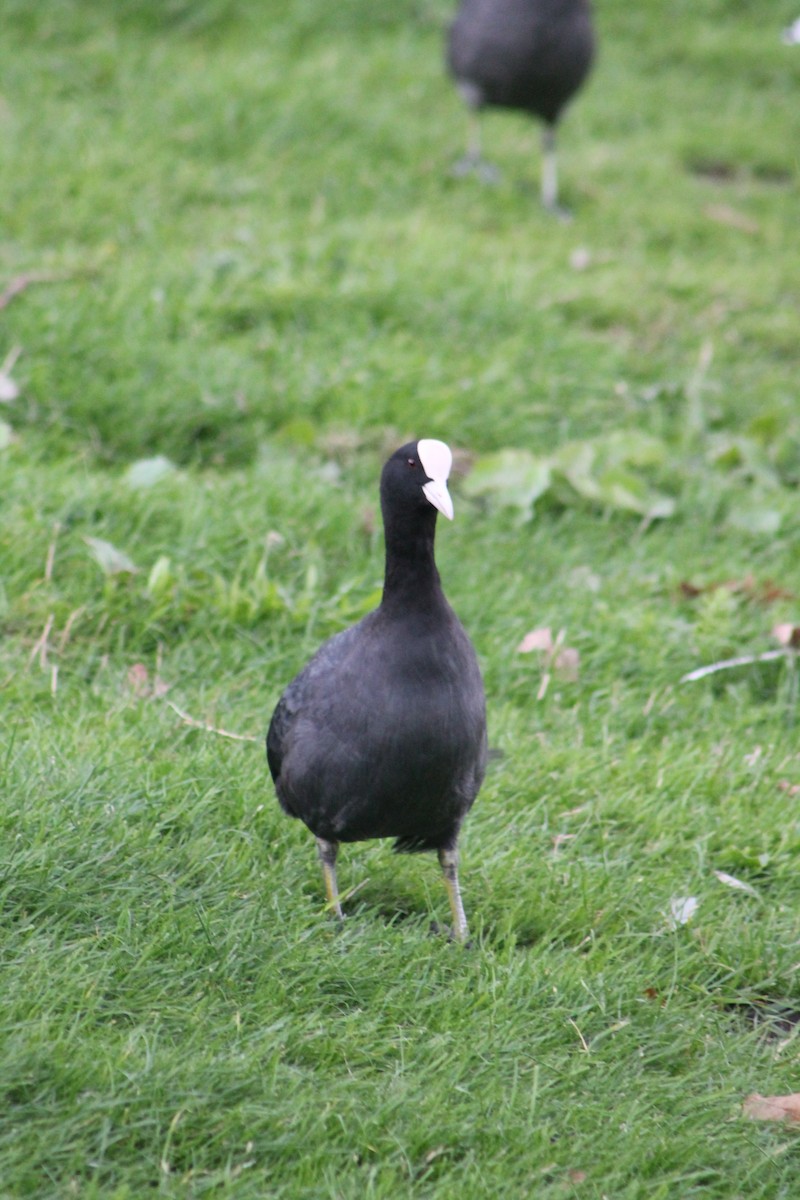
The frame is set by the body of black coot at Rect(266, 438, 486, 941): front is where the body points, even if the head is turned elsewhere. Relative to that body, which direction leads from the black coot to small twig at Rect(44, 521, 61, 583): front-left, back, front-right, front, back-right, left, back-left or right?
back

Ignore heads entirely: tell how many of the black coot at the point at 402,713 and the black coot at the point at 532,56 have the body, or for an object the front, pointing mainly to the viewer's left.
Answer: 0

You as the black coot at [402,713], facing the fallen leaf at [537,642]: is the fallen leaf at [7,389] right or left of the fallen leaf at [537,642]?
left

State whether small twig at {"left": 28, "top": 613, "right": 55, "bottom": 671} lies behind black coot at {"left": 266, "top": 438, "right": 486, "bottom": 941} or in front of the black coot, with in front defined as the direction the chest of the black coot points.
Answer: behind

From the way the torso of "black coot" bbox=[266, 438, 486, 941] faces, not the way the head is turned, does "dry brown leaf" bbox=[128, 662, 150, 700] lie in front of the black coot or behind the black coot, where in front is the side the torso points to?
behind

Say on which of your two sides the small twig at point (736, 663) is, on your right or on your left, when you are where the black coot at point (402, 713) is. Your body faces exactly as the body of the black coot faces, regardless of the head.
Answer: on your left

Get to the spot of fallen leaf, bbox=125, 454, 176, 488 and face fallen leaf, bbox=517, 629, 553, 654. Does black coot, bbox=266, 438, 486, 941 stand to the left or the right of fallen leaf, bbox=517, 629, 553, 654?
right

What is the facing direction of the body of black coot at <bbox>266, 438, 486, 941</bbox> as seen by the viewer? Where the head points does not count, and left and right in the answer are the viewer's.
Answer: facing the viewer and to the right of the viewer

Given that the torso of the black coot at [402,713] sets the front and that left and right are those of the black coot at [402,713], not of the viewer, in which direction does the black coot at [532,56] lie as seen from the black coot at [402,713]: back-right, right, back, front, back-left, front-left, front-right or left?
back-left
